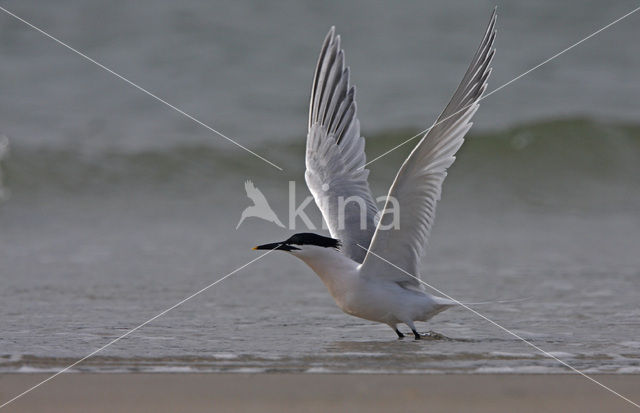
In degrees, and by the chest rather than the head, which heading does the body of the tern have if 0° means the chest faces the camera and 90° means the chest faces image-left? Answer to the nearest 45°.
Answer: approximately 90°
